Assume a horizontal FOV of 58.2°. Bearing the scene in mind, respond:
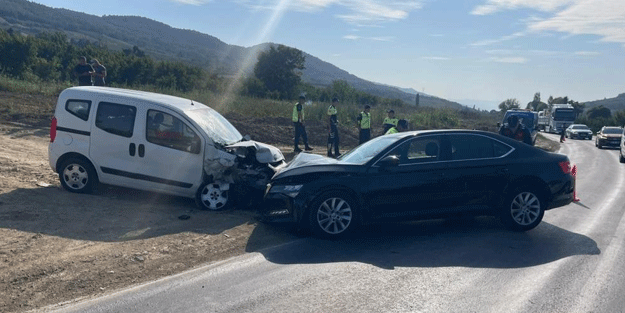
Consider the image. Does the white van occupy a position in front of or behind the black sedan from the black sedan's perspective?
in front

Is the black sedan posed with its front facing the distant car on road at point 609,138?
no

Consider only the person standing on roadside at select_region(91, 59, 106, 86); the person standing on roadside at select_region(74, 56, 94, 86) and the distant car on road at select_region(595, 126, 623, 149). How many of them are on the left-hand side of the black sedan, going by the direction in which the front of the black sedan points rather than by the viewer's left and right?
0

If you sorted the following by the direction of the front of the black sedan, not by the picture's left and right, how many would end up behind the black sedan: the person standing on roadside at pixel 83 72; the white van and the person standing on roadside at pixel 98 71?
0

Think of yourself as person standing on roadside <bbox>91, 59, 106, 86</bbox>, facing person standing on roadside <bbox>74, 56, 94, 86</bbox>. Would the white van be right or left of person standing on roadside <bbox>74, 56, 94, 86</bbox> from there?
left

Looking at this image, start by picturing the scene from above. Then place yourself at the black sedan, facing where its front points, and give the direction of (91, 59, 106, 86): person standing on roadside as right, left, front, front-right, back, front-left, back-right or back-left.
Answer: front-right

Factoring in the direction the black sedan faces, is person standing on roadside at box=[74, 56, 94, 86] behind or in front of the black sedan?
in front

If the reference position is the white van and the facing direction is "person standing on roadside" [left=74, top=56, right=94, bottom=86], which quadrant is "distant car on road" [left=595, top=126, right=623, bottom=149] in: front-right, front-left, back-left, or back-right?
front-right

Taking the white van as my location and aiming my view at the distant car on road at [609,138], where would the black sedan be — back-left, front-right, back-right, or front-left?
front-right

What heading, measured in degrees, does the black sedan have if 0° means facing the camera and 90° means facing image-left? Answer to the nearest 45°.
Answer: approximately 90°
